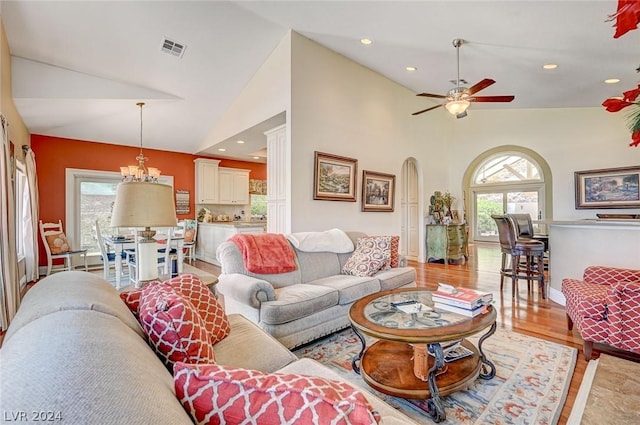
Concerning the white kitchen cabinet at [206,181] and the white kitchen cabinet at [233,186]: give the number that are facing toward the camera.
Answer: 2

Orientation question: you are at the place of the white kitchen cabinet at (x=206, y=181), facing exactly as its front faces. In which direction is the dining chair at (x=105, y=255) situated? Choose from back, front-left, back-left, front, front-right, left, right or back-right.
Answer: front-right

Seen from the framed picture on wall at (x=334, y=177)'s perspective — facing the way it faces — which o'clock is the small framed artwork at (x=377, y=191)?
The small framed artwork is roughly at 9 o'clock from the framed picture on wall.

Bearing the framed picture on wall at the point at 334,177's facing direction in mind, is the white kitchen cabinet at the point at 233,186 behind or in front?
behind

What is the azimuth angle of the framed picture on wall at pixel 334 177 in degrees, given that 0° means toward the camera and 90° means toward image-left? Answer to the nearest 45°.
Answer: approximately 315°

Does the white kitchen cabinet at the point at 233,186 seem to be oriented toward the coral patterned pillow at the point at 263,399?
yes

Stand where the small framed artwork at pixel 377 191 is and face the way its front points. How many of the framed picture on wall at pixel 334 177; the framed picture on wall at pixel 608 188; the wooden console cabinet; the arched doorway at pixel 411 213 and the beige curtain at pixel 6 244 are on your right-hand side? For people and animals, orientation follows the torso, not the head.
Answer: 2

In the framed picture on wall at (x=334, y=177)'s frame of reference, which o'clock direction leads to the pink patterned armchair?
The pink patterned armchair is roughly at 12 o'clock from the framed picture on wall.
